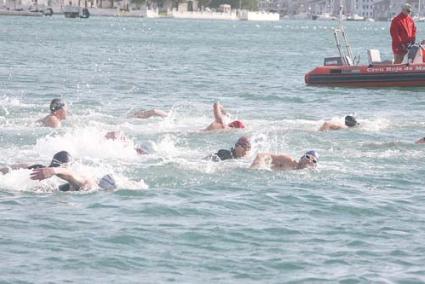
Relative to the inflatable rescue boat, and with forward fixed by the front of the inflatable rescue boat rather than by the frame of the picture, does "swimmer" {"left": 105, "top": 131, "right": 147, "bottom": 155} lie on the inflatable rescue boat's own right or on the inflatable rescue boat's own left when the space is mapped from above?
on the inflatable rescue boat's own right

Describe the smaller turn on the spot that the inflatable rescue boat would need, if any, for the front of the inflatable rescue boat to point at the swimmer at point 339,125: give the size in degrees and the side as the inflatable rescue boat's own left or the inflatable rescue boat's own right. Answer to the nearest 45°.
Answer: approximately 90° to the inflatable rescue boat's own right

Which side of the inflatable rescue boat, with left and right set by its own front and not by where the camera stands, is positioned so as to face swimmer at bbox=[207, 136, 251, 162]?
right

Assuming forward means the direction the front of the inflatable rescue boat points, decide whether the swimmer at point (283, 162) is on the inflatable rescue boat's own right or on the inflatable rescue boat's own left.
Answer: on the inflatable rescue boat's own right

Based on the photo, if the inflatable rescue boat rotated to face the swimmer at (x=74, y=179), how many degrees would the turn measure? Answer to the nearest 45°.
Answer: approximately 90° to its right

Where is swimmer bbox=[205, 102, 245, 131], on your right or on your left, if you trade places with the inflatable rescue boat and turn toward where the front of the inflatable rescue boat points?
on your right

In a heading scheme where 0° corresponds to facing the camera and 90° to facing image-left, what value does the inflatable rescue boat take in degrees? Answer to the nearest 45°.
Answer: approximately 270°
